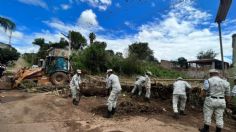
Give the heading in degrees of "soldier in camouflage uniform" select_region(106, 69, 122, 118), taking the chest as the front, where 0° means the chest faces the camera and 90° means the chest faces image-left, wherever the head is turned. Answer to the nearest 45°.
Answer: approximately 90°

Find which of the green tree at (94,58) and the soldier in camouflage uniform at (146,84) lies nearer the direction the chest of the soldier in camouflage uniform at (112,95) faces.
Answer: the green tree

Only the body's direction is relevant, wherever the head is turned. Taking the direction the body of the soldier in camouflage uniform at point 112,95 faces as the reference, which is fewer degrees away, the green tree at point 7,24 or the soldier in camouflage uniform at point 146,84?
the green tree
